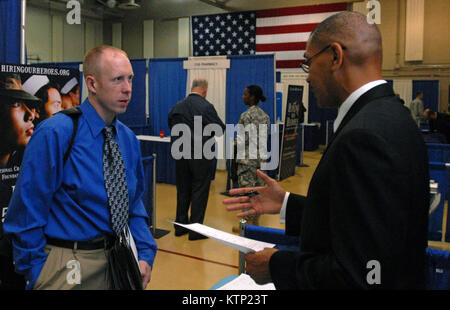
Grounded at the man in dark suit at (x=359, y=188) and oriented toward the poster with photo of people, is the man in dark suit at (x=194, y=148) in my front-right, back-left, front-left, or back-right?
front-right

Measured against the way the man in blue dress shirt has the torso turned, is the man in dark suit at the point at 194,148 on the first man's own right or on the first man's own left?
on the first man's own left

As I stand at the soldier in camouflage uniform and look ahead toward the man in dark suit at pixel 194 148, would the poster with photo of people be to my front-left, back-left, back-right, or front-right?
front-left

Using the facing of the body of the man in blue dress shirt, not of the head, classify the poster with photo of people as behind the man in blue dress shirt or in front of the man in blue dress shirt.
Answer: behind

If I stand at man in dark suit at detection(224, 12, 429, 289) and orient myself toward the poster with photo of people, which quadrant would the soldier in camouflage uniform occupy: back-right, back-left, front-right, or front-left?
front-right

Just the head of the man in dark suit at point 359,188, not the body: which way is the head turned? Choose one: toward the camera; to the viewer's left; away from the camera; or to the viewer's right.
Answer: to the viewer's left

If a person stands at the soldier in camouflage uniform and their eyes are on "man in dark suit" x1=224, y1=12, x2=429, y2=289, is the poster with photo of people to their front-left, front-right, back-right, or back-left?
front-right

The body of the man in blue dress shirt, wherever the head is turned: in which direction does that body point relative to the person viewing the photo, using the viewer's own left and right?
facing the viewer and to the right of the viewer

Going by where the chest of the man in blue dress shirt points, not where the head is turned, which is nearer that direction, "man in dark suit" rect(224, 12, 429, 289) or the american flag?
the man in dark suit

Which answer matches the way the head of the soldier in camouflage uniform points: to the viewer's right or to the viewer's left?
to the viewer's left

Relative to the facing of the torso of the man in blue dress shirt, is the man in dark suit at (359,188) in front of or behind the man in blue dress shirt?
in front

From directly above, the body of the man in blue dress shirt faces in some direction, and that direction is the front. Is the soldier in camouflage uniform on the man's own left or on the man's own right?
on the man's own left
